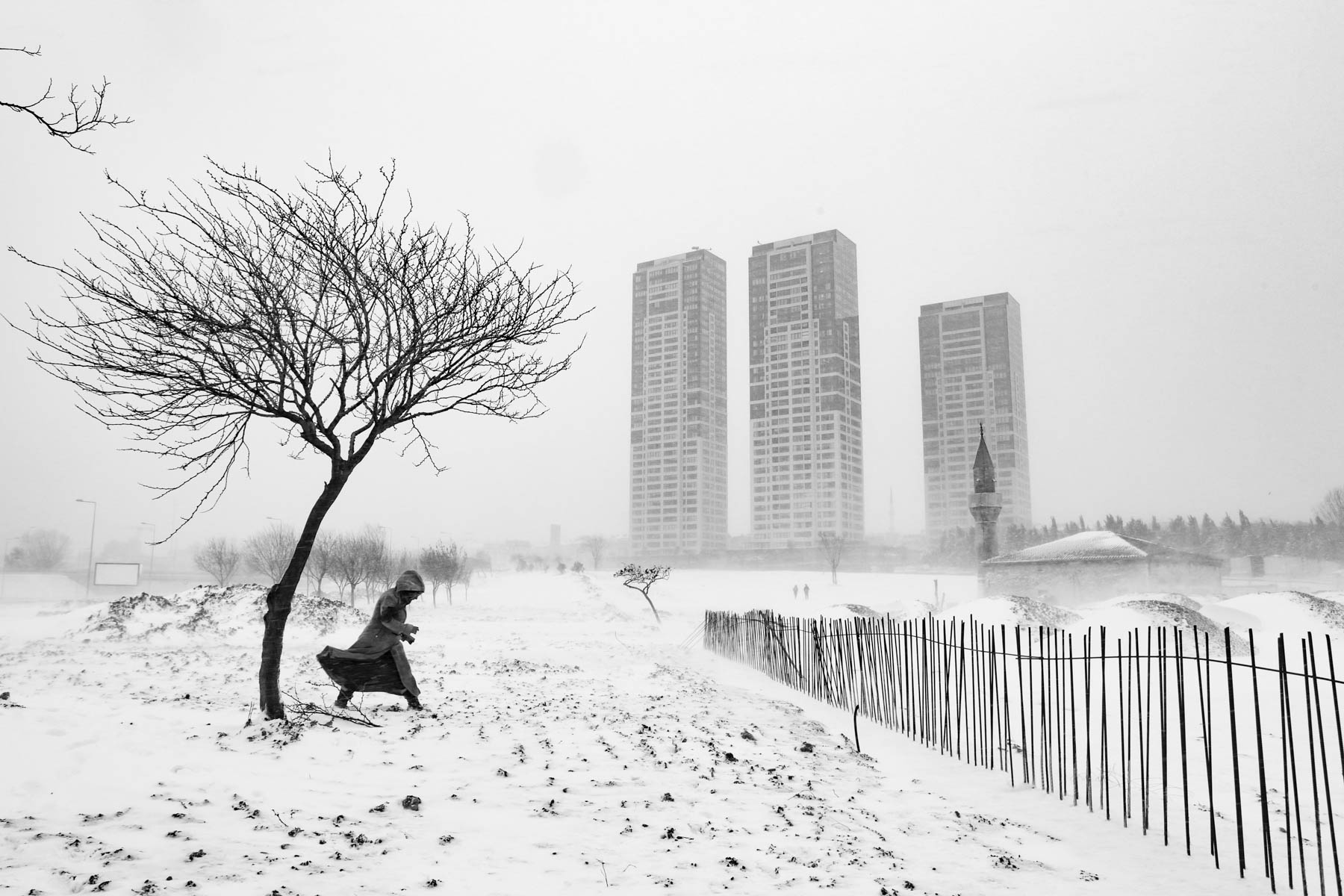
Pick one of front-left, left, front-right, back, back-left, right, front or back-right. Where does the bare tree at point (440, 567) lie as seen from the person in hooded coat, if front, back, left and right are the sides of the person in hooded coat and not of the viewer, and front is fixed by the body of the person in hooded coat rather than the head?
left

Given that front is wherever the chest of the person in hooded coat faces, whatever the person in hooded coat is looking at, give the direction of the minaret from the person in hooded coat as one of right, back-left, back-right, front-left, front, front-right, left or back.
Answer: front-left

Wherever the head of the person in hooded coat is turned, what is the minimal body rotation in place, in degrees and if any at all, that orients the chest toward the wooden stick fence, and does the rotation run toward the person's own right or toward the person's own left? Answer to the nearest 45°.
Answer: approximately 45° to the person's own right

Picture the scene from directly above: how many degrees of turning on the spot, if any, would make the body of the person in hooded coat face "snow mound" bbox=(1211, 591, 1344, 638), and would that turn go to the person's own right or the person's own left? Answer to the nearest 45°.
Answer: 0° — they already face it

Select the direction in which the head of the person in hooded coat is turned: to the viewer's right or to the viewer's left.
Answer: to the viewer's right

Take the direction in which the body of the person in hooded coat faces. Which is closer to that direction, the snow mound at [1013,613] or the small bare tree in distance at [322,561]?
the snow mound

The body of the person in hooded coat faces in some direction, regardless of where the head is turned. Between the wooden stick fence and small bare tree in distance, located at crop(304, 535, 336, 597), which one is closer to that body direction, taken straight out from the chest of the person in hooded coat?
the wooden stick fence

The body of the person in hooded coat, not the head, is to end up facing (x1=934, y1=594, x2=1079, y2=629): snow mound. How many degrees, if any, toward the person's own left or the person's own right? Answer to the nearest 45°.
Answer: approximately 45° to the person's own left

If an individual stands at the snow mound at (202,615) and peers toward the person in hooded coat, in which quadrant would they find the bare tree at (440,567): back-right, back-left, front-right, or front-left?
back-left

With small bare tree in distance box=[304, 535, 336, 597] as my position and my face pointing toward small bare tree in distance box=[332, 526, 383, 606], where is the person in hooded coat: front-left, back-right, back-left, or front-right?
front-right

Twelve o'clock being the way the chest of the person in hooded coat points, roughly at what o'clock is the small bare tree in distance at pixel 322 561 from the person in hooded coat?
The small bare tree in distance is roughly at 9 o'clock from the person in hooded coat.

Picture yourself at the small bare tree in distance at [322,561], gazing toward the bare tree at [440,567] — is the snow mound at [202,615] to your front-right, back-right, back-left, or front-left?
front-right

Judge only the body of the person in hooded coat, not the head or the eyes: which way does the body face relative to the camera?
to the viewer's right

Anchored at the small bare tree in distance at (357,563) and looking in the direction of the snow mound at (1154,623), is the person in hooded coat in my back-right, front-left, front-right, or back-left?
front-right

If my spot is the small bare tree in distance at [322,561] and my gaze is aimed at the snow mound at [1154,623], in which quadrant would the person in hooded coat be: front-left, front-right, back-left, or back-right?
front-right

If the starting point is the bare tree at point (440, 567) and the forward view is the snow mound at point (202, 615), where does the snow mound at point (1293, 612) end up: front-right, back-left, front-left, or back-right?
front-left
